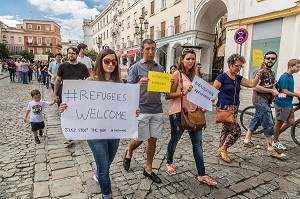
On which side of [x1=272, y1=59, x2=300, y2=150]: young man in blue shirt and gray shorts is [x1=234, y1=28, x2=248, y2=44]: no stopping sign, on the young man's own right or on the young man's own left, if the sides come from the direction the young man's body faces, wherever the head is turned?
on the young man's own left

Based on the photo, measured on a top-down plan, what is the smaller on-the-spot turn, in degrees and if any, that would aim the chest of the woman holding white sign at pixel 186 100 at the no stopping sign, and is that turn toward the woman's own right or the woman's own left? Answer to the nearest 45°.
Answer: approximately 135° to the woman's own left

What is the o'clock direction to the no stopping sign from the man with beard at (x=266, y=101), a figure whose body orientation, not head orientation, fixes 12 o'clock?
The no stopping sign is roughly at 7 o'clock from the man with beard.

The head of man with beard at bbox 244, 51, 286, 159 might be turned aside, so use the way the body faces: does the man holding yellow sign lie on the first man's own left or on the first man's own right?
on the first man's own right

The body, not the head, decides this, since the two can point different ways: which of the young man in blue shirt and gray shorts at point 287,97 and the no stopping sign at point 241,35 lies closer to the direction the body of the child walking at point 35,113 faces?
the young man in blue shirt and gray shorts

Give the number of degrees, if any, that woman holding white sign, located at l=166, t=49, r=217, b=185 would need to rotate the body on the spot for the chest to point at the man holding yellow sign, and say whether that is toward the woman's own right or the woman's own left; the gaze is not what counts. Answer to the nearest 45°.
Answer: approximately 135° to the woman's own right
